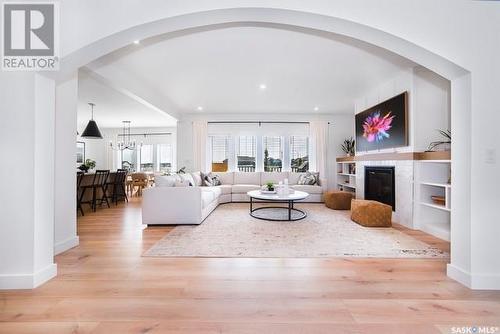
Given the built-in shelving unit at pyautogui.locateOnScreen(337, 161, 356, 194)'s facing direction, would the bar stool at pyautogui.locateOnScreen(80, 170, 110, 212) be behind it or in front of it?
in front

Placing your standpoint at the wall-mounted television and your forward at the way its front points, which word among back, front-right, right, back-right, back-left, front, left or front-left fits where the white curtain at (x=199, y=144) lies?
front-right

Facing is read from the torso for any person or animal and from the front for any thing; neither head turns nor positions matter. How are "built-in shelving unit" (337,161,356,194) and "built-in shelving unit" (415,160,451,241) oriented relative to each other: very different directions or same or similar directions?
same or similar directions

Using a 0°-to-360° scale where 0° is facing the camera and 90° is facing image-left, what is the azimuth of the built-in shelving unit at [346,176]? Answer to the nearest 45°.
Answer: approximately 45°

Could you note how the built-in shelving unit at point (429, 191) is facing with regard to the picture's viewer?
facing the viewer and to the left of the viewer

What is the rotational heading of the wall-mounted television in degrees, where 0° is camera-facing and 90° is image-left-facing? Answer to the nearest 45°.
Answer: approximately 45°

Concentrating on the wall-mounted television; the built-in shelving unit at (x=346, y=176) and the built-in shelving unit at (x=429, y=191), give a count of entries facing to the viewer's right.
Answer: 0

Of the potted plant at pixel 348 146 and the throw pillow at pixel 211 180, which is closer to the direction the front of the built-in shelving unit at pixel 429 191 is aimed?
the throw pillow

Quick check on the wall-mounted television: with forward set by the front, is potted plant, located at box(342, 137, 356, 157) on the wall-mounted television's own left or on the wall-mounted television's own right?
on the wall-mounted television's own right

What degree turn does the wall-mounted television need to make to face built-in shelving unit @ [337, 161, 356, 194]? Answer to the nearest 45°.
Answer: approximately 90° to its right

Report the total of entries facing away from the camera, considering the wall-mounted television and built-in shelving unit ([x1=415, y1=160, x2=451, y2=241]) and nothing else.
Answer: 0

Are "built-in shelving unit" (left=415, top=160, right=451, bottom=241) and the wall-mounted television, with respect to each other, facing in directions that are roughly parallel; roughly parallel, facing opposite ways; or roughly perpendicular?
roughly parallel

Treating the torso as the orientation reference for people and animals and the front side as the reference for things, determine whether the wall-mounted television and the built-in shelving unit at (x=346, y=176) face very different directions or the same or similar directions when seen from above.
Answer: same or similar directions

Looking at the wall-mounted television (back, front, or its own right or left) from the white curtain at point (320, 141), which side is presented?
right

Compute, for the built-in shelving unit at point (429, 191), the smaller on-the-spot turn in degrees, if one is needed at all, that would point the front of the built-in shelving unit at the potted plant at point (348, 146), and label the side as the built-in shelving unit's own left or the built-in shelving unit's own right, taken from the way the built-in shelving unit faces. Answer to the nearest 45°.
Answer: approximately 90° to the built-in shelving unit's own right

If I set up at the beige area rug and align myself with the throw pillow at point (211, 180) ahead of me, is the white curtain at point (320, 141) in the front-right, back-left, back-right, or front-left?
front-right
